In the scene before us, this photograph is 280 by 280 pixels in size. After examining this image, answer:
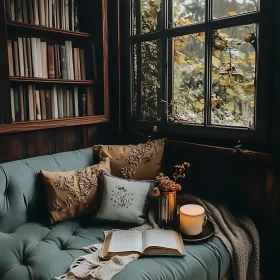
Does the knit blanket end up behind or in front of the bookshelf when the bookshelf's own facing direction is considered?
in front

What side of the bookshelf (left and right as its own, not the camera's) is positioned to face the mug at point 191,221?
front

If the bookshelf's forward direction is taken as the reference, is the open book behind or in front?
in front

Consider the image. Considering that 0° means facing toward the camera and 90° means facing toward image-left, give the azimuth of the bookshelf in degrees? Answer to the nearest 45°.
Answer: approximately 315°
